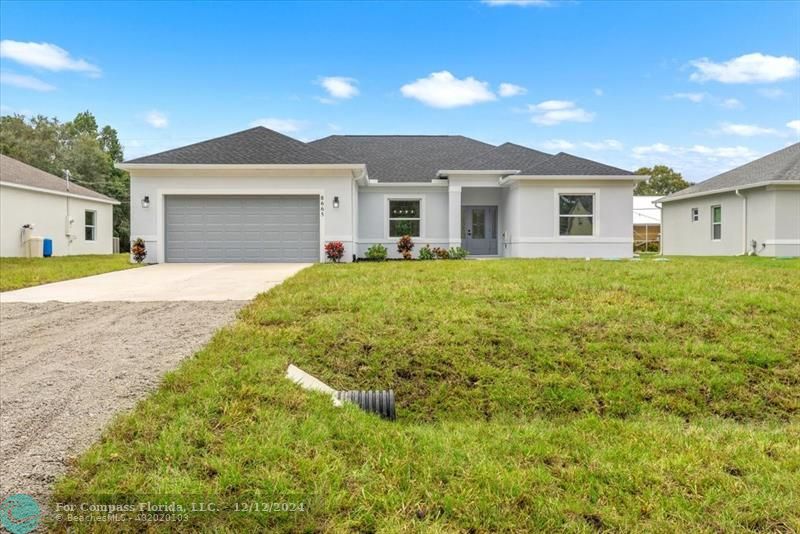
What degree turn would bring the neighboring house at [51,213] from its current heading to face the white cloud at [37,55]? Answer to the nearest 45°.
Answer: approximately 135° to its right

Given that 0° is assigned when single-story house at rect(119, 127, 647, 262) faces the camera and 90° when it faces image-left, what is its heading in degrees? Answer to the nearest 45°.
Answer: approximately 0°

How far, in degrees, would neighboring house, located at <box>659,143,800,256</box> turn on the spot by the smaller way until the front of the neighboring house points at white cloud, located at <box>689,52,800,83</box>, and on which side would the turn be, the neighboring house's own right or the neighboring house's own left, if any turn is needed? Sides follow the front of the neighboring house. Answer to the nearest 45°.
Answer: approximately 135° to the neighboring house's own left

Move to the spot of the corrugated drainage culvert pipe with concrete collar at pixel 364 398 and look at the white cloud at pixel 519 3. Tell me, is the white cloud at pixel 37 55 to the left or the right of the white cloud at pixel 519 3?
left

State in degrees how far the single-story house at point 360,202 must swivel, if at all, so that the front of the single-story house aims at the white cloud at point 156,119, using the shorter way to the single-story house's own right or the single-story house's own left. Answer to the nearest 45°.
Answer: approximately 135° to the single-story house's own right

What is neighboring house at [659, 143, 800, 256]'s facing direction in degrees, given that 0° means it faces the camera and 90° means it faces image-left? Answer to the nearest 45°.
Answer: approximately 315°
